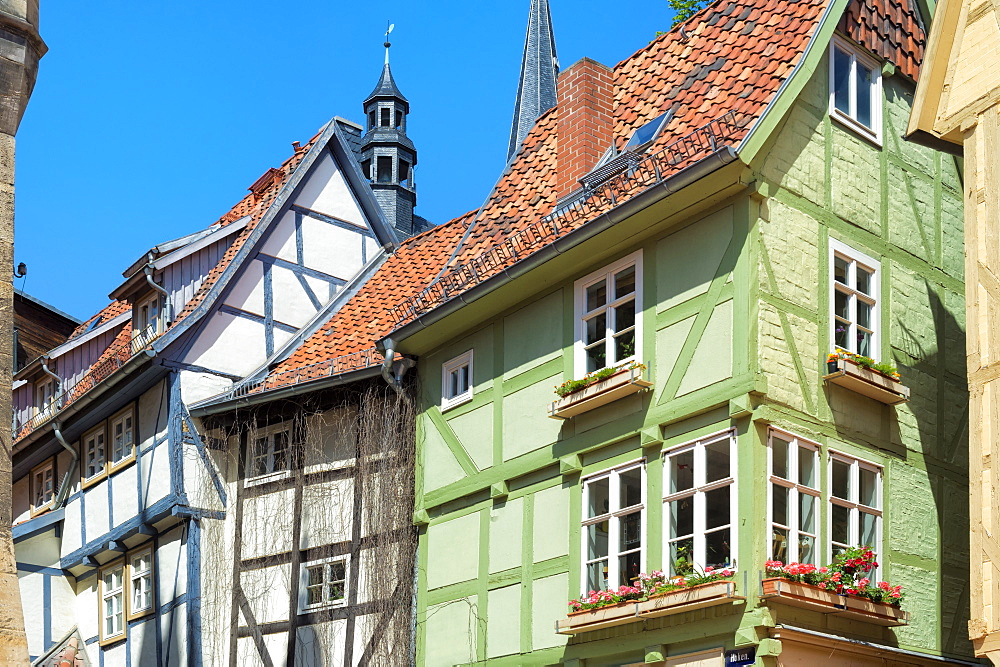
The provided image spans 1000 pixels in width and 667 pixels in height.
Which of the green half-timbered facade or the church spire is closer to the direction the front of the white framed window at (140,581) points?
the green half-timbered facade

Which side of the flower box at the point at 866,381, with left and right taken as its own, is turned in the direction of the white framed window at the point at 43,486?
back

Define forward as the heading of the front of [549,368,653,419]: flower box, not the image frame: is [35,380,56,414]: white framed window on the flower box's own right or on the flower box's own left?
on the flower box's own right

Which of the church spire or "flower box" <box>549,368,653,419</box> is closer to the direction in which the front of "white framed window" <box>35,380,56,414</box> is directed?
the flower box

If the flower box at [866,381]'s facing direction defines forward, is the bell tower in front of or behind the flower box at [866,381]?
behind

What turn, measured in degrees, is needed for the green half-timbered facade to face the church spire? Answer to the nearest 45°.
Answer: approximately 135° to its right

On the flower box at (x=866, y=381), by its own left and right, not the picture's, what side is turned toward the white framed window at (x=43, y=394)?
back
